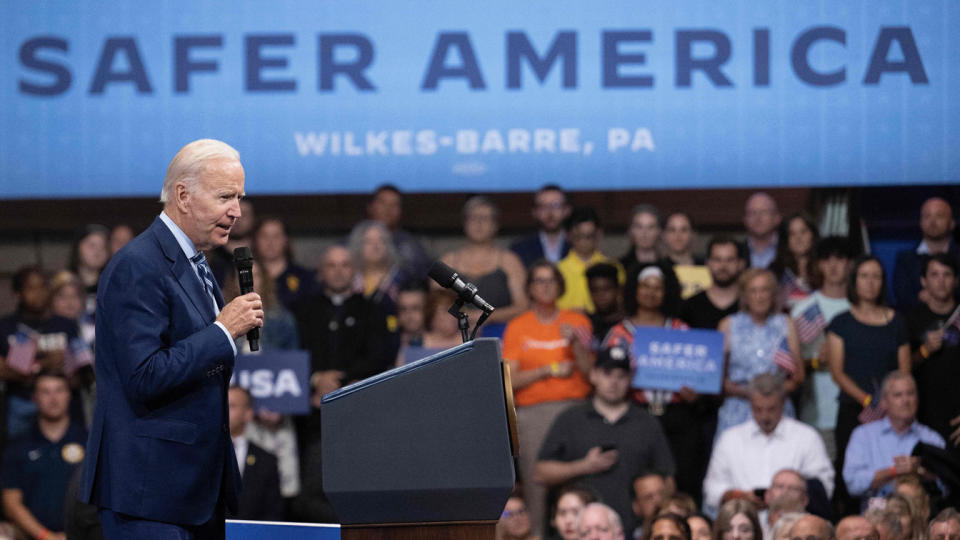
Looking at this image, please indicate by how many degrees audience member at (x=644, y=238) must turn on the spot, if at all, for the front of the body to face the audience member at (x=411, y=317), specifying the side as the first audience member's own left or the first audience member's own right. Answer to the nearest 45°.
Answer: approximately 90° to the first audience member's own right

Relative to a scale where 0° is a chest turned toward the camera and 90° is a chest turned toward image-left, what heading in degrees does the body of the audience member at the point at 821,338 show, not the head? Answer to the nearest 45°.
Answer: approximately 0°

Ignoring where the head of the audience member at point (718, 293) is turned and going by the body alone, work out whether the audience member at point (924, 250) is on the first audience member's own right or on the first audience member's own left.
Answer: on the first audience member's own left

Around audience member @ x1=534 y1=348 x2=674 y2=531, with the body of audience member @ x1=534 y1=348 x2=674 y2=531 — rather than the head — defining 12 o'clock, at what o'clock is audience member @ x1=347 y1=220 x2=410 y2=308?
audience member @ x1=347 y1=220 x2=410 y2=308 is roughly at 4 o'clock from audience member @ x1=534 y1=348 x2=674 y2=531.
